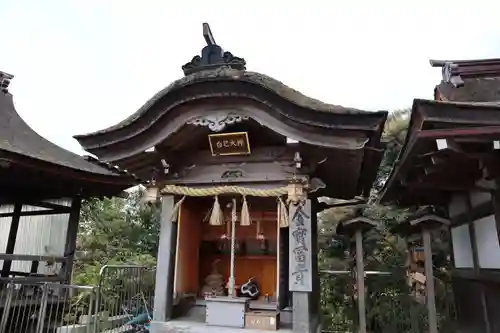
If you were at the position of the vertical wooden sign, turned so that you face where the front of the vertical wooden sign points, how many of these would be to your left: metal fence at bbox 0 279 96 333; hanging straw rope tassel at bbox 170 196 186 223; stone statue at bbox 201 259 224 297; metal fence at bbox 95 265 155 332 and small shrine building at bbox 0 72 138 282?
0

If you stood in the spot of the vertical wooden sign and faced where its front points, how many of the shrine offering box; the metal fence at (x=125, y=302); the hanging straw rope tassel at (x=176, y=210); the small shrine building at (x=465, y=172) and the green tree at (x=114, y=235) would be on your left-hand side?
1

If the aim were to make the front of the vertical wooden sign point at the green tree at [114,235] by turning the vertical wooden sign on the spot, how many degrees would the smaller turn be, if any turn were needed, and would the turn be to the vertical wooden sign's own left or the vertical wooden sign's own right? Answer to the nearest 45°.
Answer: approximately 135° to the vertical wooden sign's own right

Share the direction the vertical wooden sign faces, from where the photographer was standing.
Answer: facing the viewer

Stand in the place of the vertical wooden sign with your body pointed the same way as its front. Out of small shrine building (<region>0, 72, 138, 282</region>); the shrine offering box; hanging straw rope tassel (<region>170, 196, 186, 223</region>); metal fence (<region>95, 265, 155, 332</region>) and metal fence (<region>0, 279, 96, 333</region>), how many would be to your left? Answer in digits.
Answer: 0

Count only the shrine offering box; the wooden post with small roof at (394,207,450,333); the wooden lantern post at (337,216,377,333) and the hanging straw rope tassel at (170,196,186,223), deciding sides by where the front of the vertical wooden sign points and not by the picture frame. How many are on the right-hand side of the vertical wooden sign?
2

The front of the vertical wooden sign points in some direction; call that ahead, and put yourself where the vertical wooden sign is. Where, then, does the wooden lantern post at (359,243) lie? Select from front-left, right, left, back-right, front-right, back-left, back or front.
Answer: back-left

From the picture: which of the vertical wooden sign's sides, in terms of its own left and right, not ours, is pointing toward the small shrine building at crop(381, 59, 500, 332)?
left

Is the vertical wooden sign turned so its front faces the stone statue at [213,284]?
no

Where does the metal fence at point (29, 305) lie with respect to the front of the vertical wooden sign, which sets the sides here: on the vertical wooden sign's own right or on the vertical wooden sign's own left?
on the vertical wooden sign's own right

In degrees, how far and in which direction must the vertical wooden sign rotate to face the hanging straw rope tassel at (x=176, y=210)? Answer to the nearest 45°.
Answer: approximately 90° to its right

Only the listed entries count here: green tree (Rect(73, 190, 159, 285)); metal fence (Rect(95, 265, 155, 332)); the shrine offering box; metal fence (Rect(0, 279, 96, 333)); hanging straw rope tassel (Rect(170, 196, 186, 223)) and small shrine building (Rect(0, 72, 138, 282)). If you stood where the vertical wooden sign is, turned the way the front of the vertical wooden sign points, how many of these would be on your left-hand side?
0

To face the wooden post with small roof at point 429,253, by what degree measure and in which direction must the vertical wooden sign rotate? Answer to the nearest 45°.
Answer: approximately 135° to its left

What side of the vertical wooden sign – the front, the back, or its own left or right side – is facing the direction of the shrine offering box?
right
